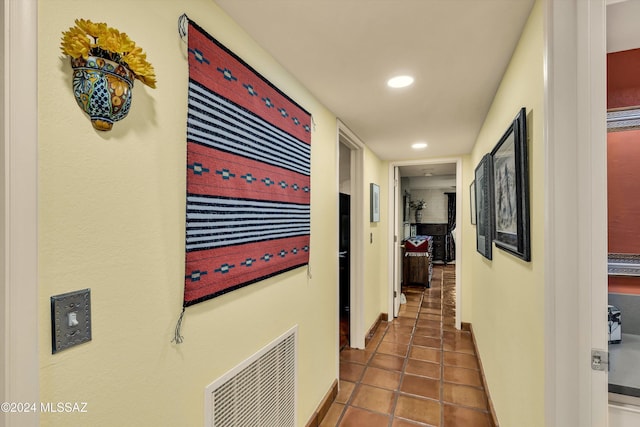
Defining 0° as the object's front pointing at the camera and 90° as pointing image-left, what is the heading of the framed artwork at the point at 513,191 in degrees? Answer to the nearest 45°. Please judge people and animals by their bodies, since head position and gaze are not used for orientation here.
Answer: approximately 90°

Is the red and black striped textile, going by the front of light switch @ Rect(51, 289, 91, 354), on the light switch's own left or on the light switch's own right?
on the light switch's own left

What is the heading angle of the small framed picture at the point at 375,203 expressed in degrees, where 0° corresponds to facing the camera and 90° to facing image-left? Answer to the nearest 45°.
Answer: approximately 270°

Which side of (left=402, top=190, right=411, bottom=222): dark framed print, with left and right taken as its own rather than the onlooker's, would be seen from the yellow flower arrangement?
right

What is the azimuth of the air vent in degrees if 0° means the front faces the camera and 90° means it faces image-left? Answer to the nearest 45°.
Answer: approximately 315°

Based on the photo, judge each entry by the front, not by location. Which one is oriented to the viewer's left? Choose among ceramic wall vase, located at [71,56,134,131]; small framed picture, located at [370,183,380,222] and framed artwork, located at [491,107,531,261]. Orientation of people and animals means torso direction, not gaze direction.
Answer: the framed artwork

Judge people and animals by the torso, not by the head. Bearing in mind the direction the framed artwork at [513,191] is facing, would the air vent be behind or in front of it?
in front
